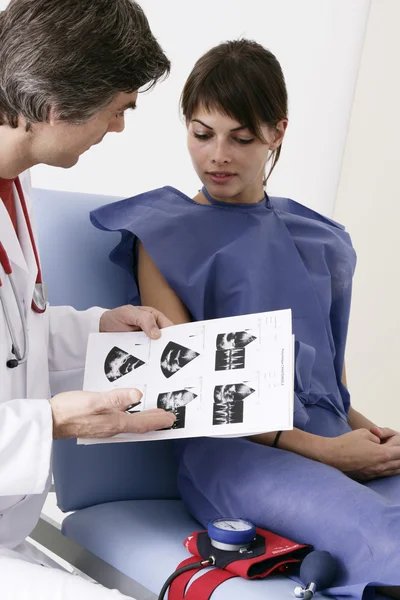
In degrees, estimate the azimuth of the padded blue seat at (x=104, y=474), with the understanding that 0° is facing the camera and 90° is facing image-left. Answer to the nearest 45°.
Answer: approximately 315°

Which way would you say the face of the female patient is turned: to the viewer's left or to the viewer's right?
to the viewer's left

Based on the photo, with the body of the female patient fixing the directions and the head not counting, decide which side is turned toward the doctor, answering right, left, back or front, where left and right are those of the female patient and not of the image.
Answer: right

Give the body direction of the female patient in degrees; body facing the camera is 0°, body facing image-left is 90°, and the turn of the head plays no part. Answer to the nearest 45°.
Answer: approximately 315°
